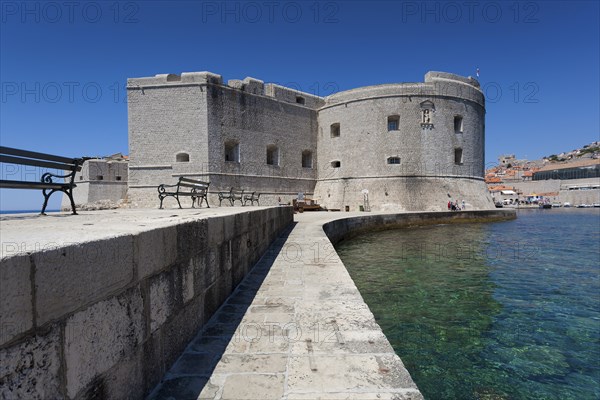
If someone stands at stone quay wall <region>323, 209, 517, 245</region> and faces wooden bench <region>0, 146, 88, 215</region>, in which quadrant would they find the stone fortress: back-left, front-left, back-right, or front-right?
back-right

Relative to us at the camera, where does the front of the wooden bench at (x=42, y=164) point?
facing away from the viewer and to the left of the viewer

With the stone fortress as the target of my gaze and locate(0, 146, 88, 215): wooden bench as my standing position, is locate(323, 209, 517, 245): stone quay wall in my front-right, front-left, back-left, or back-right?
front-right

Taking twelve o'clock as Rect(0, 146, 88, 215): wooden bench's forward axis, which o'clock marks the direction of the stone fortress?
The stone fortress is roughly at 3 o'clock from the wooden bench.
